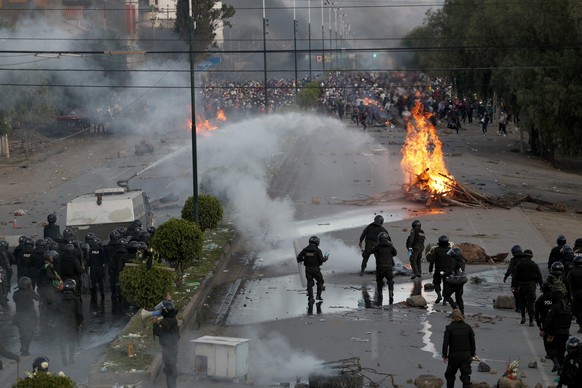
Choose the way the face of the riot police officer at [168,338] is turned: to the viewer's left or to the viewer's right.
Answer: to the viewer's left

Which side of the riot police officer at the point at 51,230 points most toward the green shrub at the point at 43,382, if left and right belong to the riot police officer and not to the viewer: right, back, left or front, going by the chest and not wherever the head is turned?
back

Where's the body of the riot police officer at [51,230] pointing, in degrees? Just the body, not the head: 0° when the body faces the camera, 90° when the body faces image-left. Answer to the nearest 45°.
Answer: approximately 180°

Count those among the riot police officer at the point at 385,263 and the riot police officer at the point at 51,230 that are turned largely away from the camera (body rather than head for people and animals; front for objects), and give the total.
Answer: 2

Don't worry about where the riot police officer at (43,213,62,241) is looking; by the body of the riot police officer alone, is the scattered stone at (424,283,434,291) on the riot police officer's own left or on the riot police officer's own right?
on the riot police officer's own right

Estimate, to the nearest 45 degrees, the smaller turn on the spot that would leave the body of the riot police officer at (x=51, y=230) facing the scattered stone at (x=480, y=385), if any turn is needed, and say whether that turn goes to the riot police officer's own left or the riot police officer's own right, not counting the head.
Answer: approximately 135° to the riot police officer's own right

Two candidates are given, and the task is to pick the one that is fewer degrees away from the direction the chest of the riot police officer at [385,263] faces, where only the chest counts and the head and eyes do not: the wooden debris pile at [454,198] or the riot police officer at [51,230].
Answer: the wooden debris pile

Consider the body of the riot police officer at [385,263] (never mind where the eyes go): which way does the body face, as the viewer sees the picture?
away from the camera
